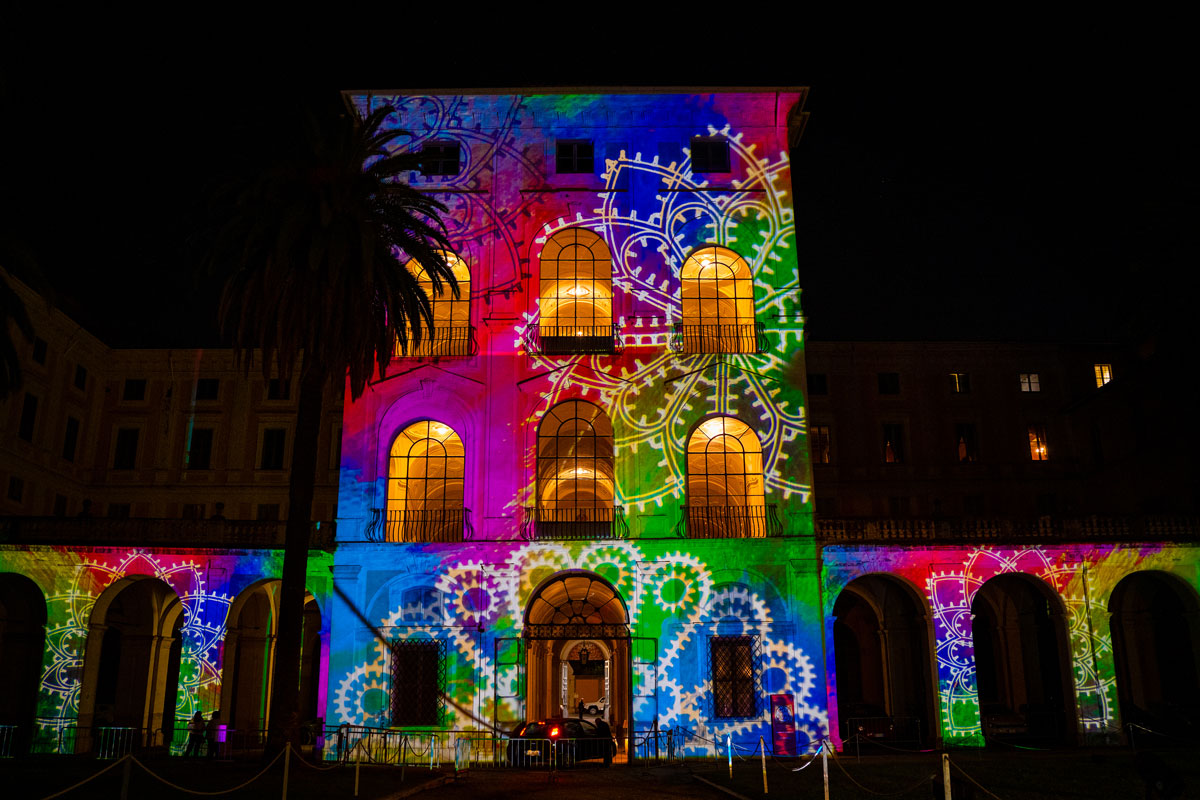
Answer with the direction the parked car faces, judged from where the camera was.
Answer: facing away from the viewer and to the right of the viewer

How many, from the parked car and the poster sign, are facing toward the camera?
1

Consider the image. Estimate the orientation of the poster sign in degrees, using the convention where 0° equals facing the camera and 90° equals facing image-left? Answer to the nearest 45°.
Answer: approximately 0°

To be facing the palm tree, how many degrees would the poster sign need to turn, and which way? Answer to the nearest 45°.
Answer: approximately 45° to its right

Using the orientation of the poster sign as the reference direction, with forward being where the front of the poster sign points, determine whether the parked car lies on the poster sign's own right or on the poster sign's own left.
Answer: on the poster sign's own right
